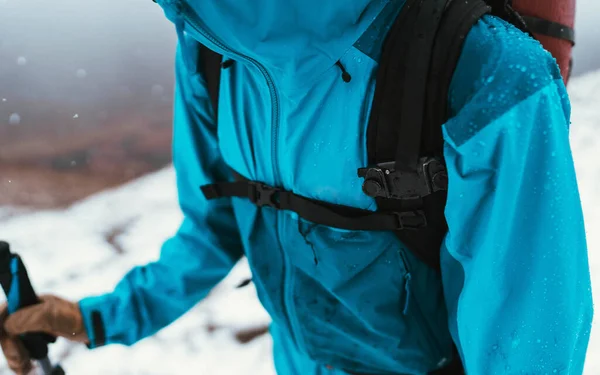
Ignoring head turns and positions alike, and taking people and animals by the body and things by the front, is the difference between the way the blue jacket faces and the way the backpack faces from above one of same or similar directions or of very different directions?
very different directions

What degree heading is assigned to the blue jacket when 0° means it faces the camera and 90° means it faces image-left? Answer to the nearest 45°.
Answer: approximately 45°
